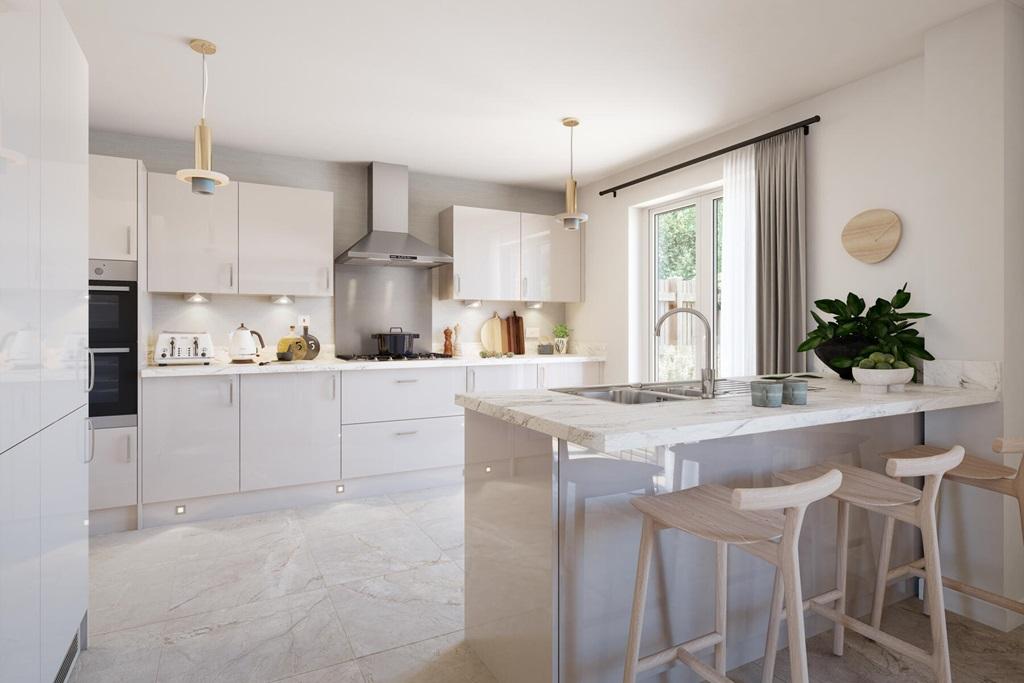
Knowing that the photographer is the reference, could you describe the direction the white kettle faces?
facing to the left of the viewer

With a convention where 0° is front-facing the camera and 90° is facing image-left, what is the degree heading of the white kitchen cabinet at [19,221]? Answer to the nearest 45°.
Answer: approximately 270°

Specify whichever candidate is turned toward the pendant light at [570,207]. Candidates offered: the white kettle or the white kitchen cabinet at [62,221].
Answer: the white kitchen cabinet

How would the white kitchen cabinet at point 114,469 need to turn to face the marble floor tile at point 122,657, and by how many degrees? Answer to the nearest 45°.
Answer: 0° — it already faces it

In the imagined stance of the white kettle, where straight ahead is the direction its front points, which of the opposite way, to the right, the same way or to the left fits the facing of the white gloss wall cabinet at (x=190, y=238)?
to the left

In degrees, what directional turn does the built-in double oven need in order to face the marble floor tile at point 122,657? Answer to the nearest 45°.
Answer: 0° — it already faces it

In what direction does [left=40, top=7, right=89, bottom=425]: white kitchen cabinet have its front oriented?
to the viewer's right

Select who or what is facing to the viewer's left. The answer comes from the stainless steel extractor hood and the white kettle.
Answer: the white kettle

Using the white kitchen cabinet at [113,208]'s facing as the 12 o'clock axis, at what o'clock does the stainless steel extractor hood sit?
The stainless steel extractor hood is roughly at 9 o'clock from the white kitchen cabinet.

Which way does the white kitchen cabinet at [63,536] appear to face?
to the viewer's right

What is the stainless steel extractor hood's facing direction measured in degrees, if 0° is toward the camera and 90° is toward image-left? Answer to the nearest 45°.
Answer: approximately 0°
